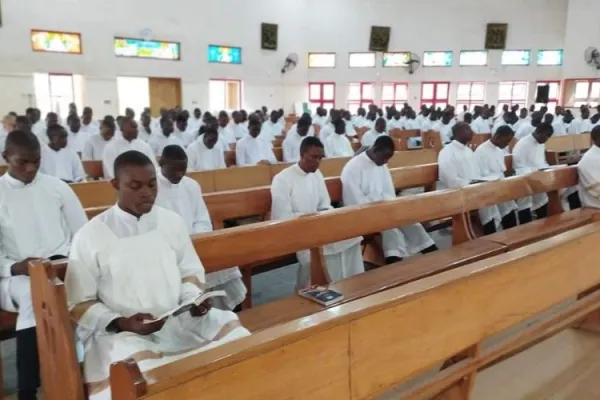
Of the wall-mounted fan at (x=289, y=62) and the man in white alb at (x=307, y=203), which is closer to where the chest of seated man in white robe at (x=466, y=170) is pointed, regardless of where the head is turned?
the man in white alb

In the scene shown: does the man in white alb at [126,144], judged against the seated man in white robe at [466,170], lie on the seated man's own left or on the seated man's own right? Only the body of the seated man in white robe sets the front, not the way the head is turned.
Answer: on the seated man's own right

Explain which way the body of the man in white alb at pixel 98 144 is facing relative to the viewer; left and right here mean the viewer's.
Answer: facing the viewer and to the right of the viewer

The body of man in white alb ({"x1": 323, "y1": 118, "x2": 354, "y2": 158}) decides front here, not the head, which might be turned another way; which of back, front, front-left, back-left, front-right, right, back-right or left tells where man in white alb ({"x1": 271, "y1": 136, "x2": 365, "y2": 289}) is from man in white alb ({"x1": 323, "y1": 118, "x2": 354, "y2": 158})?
front-right

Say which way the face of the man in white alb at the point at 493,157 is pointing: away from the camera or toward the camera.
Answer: toward the camera

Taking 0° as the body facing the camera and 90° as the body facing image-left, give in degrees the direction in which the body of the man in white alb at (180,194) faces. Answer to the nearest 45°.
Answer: approximately 315°

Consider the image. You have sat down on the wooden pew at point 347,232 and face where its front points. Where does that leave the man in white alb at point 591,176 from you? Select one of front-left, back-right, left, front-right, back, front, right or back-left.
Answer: left

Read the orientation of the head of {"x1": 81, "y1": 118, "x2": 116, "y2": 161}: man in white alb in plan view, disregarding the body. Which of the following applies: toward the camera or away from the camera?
toward the camera

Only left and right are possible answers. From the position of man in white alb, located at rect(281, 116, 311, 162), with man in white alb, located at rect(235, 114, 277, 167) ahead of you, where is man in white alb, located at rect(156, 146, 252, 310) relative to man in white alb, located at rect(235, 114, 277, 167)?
left

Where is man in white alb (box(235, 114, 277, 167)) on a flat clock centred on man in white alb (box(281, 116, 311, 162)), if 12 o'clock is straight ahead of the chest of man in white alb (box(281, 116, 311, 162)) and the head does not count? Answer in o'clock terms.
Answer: man in white alb (box(235, 114, 277, 167)) is roughly at 3 o'clock from man in white alb (box(281, 116, 311, 162)).

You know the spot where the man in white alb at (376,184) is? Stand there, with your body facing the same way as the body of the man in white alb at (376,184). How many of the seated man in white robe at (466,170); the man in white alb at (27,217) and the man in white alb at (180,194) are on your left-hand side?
1

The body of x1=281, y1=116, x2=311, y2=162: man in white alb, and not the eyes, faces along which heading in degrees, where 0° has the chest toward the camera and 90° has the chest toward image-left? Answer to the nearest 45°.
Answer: approximately 315°

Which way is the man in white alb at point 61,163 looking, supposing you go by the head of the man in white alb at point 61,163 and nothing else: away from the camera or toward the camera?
toward the camera
